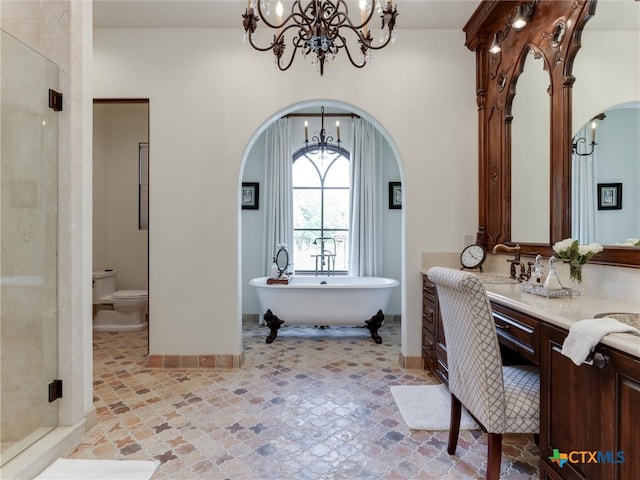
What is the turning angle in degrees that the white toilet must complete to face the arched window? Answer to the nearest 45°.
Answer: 0° — it already faces it

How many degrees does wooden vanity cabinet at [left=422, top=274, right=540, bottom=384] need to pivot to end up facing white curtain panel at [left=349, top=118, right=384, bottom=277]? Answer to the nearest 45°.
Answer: approximately 90° to its right

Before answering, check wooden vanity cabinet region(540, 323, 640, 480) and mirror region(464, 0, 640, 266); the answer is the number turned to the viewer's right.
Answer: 0

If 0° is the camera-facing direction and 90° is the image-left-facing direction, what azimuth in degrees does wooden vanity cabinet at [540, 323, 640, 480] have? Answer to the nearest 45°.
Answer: approximately 45°

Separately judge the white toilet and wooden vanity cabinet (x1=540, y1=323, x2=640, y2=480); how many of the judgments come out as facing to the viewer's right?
1

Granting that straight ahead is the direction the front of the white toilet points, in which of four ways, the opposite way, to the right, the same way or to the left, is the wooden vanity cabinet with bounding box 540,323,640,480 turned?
the opposite way

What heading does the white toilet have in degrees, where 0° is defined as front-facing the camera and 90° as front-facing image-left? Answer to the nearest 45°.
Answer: approximately 270°
